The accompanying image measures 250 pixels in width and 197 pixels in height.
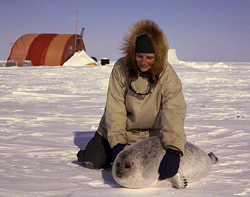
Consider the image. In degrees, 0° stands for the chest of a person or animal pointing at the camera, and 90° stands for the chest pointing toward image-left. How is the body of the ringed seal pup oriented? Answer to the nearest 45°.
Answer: approximately 45°

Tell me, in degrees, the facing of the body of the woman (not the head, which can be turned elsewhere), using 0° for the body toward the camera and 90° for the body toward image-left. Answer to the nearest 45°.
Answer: approximately 0°
